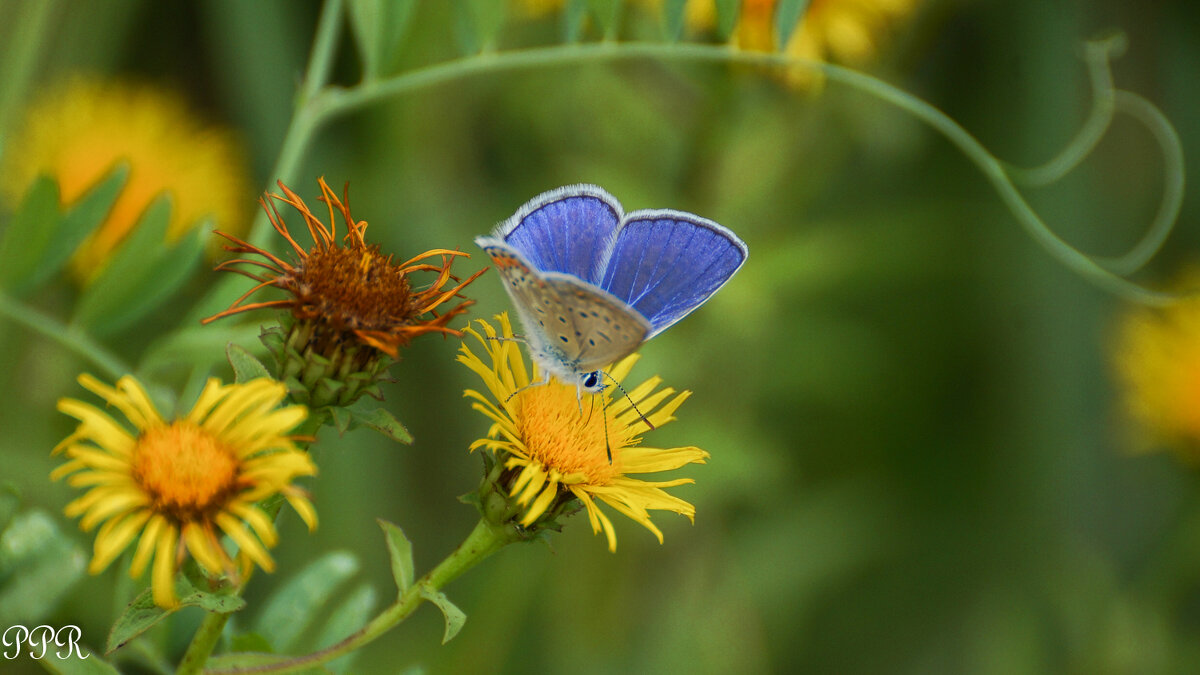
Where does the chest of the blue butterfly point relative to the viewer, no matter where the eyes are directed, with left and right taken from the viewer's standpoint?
facing the viewer and to the right of the viewer

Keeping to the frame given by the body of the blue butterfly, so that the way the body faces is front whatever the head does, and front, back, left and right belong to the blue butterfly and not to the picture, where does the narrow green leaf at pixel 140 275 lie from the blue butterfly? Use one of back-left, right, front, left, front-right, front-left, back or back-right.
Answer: back-right

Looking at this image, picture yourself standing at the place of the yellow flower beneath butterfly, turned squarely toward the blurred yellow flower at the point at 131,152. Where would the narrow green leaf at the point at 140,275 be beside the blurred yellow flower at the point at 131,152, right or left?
left

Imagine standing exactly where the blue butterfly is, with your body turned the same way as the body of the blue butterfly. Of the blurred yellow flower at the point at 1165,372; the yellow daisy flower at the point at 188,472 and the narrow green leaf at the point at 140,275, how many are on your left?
1

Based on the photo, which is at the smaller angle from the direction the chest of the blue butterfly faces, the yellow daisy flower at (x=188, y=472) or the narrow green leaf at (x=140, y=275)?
the yellow daisy flower

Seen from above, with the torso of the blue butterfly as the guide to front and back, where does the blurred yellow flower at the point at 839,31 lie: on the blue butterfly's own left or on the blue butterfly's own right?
on the blue butterfly's own left

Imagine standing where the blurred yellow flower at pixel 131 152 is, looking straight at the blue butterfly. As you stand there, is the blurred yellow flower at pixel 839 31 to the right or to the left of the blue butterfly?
left

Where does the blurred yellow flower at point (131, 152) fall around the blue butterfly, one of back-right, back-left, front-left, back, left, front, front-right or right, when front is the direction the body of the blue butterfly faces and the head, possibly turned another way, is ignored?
back

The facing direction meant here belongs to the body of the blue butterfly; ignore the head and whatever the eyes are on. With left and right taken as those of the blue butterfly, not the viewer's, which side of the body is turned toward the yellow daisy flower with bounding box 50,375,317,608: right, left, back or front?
right

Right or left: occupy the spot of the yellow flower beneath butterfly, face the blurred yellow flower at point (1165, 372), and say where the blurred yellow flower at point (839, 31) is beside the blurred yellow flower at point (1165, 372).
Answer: left

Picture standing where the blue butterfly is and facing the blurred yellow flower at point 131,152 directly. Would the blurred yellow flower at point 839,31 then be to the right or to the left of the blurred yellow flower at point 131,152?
right
